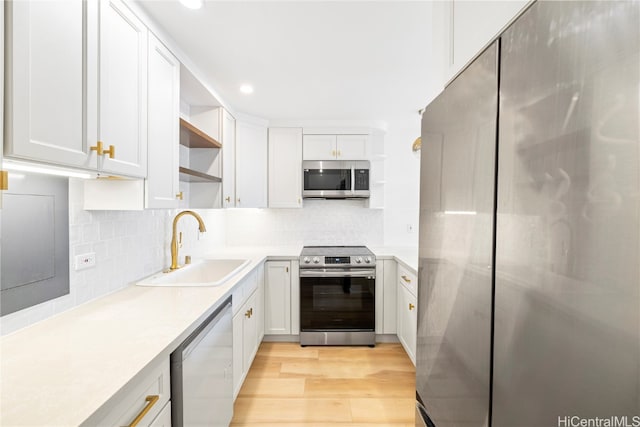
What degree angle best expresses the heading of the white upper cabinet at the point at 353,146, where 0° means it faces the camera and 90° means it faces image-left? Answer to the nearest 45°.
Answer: approximately 0°

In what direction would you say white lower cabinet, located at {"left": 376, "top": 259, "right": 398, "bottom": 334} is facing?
toward the camera

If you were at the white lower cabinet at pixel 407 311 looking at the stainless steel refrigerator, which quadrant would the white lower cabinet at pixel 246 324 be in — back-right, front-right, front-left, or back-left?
front-right

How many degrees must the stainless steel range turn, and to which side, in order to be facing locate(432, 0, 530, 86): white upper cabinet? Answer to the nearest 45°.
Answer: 0° — it already faces it

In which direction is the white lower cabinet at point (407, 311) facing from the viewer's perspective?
to the viewer's left

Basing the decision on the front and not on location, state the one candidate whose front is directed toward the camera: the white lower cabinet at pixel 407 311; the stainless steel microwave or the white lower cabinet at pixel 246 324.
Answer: the stainless steel microwave

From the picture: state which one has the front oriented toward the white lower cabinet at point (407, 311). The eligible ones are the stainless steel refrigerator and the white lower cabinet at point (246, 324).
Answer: the white lower cabinet at point (246, 324)

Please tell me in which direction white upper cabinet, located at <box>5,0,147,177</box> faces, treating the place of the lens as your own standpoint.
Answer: facing the viewer and to the right of the viewer

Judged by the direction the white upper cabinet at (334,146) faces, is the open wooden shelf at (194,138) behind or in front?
in front

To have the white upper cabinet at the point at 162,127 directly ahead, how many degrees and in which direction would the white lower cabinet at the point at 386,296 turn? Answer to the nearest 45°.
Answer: approximately 45° to its right

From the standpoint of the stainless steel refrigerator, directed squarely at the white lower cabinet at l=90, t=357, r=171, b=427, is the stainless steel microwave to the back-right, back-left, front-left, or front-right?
front-right

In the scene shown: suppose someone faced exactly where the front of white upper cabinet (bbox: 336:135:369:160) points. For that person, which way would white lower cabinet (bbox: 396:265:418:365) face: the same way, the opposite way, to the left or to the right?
to the right

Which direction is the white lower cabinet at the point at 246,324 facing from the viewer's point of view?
to the viewer's right

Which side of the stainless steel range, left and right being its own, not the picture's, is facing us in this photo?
front

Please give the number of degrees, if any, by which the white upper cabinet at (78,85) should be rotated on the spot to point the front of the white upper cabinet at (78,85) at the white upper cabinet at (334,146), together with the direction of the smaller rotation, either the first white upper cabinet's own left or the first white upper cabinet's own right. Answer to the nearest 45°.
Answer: approximately 90° to the first white upper cabinet's own left

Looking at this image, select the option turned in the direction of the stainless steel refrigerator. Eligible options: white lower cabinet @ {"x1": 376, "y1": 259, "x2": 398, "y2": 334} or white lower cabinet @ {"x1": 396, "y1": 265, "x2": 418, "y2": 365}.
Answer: white lower cabinet @ {"x1": 376, "y1": 259, "x2": 398, "y2": 334}
